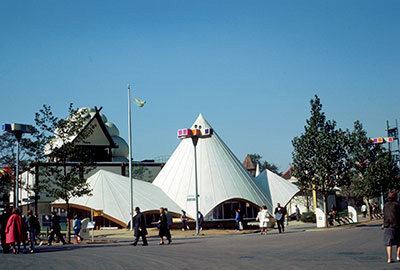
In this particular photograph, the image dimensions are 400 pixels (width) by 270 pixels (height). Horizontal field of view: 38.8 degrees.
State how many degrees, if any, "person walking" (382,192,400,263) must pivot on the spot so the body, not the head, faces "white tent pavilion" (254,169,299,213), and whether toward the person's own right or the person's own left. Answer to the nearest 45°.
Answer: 0° — they already face it

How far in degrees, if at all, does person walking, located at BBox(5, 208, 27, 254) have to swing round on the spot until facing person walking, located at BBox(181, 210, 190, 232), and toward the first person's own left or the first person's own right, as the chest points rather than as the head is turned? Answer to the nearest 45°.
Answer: approximately 45° to the first person's own right

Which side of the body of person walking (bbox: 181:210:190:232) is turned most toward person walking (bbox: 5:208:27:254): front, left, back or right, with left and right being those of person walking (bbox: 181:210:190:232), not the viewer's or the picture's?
left
